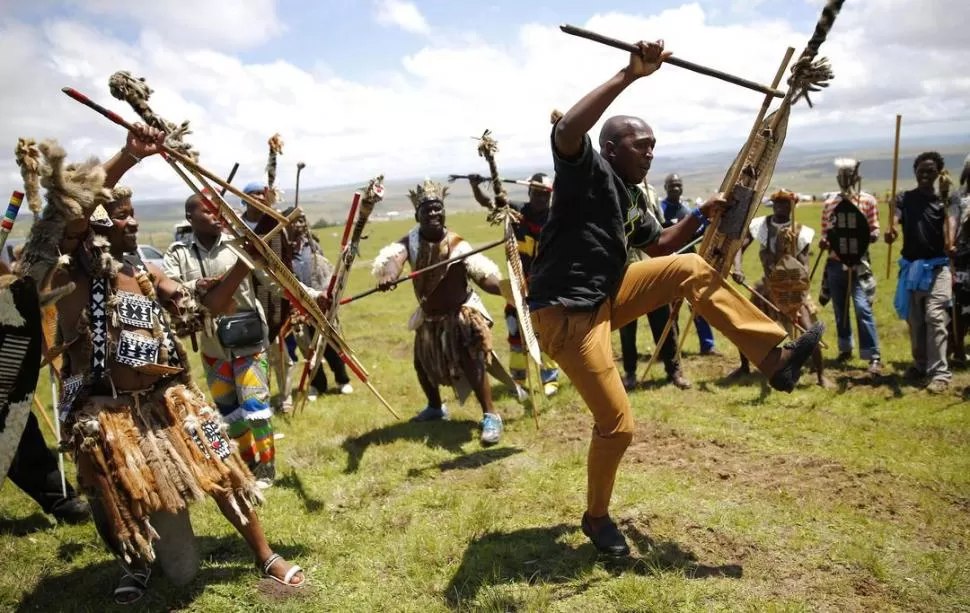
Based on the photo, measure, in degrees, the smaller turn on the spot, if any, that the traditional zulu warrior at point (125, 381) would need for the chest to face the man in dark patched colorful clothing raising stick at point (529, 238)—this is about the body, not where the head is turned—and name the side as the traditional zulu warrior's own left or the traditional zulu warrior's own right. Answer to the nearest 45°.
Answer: approximately 90° to the traditional zulu warrior's own left

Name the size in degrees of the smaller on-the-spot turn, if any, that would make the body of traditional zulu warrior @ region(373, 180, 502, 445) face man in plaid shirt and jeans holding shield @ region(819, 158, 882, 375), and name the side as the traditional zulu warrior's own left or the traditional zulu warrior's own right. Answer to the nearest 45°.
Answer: approximately 90° to the traditional zulu warrior's own left

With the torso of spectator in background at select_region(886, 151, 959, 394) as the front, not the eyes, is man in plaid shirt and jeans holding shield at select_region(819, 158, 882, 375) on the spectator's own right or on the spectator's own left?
on the spectator's own right

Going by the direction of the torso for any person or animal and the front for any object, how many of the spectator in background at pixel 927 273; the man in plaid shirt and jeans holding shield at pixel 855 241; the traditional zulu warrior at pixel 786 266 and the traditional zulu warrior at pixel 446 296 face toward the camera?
4

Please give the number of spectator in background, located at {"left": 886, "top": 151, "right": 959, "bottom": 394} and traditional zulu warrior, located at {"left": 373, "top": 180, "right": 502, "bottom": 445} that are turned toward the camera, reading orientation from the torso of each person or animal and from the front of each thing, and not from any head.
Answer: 2

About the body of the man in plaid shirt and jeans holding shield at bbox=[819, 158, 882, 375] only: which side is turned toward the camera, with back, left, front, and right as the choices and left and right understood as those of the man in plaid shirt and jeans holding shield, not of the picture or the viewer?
front

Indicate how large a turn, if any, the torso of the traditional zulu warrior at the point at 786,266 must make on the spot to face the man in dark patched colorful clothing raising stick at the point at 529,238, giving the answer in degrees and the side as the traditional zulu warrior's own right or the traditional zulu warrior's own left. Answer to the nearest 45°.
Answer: approximately 90° to the traditional zulu warrior's own right

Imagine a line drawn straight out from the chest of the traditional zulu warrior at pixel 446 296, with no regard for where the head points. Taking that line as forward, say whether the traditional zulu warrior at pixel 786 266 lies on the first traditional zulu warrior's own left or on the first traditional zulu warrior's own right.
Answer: on the first traditional zulu warrior's own left

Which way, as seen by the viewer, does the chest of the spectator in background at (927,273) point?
toward the camera

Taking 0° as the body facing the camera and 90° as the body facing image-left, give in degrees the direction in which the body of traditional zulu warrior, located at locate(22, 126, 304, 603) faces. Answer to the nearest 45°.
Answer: approximately 315°

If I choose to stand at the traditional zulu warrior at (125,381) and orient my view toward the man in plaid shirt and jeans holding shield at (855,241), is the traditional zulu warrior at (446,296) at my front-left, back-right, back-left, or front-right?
front-left

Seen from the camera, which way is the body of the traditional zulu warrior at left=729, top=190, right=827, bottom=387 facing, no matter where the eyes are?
toward the camera

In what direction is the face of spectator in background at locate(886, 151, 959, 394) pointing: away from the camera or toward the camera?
toward the camera
